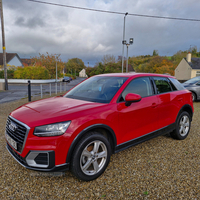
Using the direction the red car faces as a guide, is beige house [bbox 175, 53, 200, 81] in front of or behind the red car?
behind

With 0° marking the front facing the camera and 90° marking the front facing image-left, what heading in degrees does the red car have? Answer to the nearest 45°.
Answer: approximately 45°
